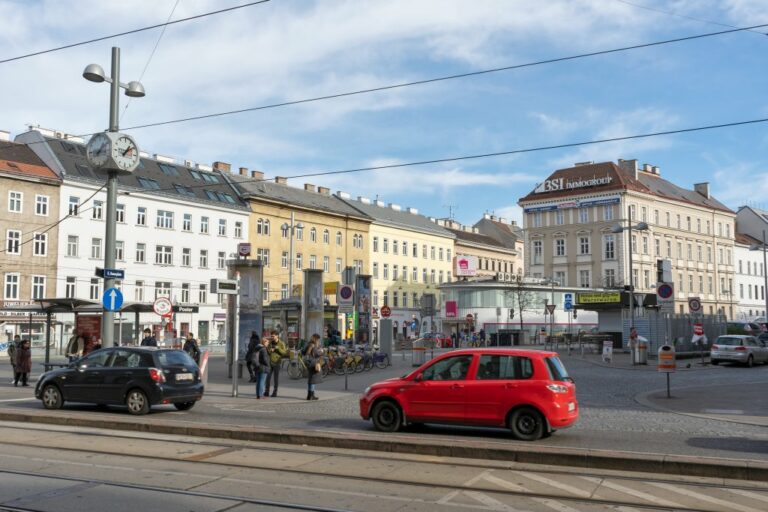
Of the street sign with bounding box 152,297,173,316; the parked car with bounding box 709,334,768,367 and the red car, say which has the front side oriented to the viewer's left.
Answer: the red car

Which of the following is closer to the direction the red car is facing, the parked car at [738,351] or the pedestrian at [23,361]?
the pedestrian

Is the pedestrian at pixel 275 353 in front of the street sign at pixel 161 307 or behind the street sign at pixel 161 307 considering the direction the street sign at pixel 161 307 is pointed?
in front

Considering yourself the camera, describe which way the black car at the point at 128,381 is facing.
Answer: facing away from the viewer and to the left of the viewer

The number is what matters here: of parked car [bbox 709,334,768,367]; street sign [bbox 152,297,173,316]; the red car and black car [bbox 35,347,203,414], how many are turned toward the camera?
1

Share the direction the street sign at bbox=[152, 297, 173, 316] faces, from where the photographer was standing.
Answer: facing the viewer

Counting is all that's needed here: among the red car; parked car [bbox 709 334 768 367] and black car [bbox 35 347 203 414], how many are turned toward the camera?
0

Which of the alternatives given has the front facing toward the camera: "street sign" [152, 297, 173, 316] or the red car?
the street sign

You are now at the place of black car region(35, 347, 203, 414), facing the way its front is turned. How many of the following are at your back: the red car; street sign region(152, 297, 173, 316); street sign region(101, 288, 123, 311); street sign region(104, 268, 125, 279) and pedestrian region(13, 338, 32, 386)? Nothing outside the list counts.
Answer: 1

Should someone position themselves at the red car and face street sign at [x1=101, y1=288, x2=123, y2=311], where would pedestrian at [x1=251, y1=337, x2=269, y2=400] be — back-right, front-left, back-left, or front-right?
front-right

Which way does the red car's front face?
to the viewer's left

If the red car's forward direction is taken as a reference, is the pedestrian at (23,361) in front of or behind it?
in front

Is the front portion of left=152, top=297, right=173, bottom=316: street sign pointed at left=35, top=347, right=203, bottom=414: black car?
yes
